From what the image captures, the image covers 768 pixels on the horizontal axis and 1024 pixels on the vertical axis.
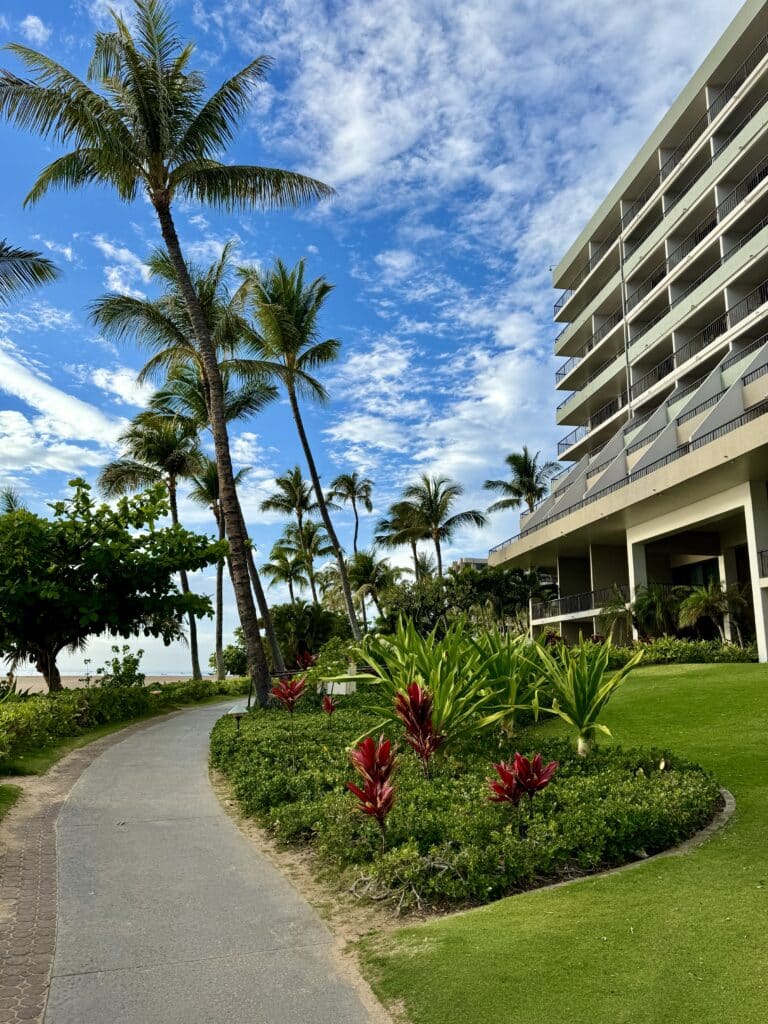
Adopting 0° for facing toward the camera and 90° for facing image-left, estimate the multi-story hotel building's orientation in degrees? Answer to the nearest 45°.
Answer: approximately 45°

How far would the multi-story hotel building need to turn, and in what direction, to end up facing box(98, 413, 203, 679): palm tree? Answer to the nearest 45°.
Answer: approximately 45° to its right

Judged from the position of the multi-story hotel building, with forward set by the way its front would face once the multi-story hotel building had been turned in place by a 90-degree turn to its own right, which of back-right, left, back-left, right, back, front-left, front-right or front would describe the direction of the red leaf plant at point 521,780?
back-left

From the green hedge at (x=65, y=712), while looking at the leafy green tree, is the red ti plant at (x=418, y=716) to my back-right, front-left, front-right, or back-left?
back-right

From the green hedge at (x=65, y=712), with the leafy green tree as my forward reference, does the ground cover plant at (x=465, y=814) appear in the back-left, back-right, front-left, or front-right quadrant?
back-right

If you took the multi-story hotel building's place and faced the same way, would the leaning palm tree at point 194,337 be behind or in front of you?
in front

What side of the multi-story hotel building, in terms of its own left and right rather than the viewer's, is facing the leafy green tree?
front

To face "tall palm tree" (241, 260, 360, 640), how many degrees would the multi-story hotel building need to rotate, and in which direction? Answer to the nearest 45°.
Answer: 0° — it already faces it

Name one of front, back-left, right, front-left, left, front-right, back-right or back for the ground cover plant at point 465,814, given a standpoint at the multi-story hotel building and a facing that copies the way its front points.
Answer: front-left

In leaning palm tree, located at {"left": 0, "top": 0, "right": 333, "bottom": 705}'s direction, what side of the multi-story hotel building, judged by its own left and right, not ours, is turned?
front

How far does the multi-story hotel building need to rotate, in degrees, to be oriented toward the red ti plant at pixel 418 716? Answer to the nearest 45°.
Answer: approximately 45° to its left

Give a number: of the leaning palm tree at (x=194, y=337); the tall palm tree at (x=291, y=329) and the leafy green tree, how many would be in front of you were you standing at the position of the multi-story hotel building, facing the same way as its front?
3

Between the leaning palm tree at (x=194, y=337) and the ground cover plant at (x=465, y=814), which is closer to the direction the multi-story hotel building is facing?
the leaning palm tree
